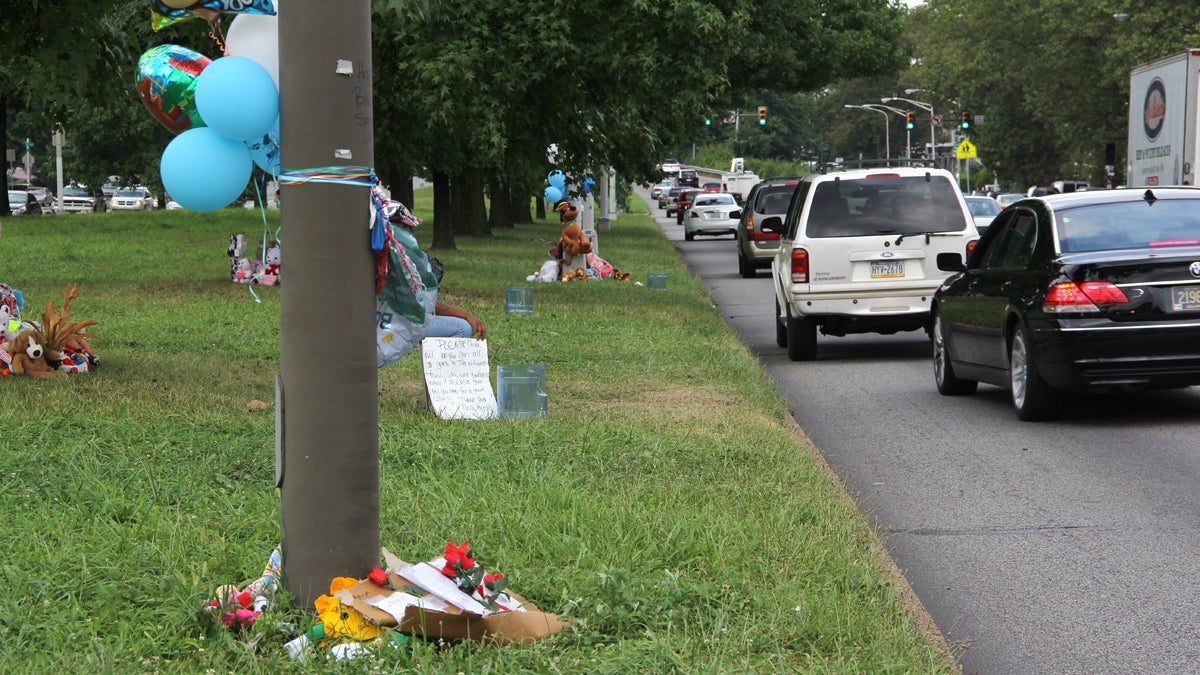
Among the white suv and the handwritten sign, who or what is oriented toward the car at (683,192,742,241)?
the white suv

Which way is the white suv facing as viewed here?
away from the camera

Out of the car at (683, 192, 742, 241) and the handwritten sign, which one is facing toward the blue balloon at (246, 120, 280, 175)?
the handwritten sign

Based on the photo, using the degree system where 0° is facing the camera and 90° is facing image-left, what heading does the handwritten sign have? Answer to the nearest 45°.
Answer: approximately 0°

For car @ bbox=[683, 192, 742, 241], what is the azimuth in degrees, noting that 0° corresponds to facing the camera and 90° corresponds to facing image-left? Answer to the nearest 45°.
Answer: approximately 180°

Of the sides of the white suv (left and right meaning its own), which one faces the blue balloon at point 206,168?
back

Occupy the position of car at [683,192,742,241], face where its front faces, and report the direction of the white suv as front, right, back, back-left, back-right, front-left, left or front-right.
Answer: back

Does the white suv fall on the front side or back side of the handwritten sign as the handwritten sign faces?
on the back side

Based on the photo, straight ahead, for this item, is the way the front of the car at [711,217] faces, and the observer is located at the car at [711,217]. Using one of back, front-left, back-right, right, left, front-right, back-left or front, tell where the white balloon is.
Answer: back

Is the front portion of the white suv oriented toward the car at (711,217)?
yes

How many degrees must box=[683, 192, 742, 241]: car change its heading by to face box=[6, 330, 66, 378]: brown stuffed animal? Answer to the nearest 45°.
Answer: approximately 180°
